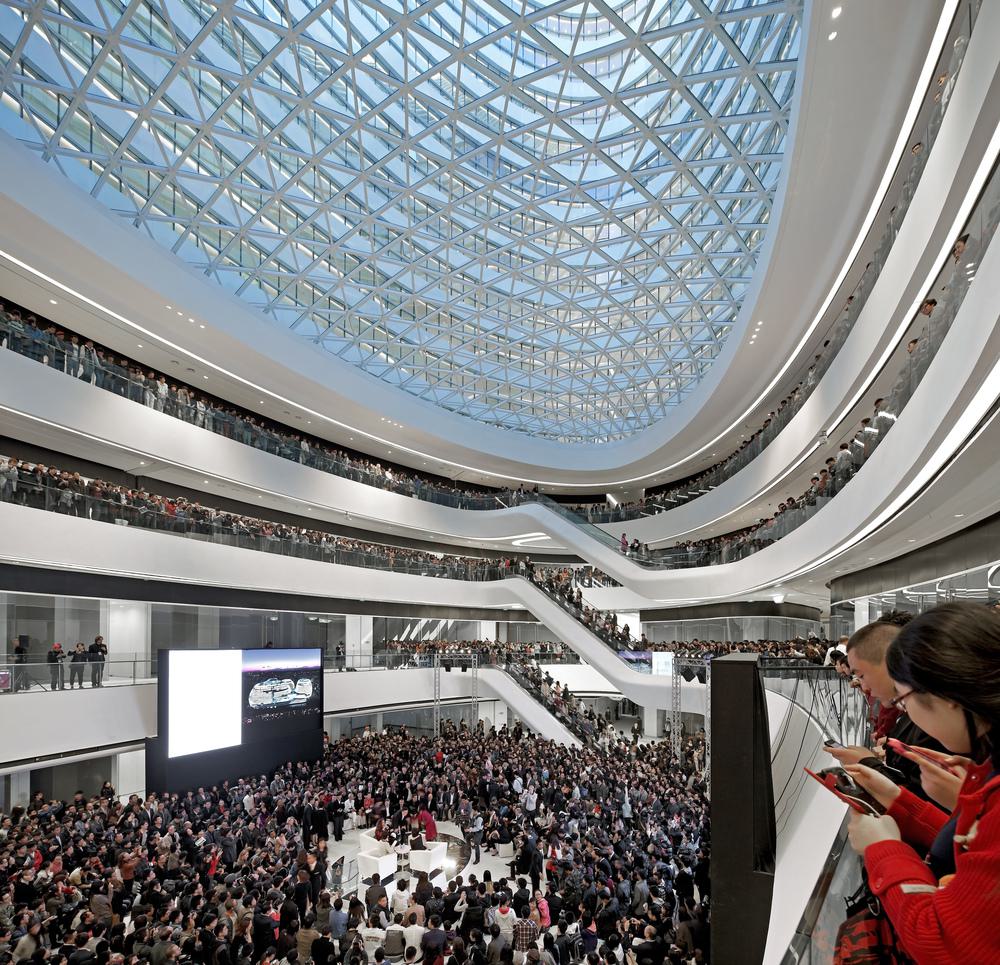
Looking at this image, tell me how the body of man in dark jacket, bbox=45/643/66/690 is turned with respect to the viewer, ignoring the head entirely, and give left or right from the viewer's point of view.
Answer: facing the viewer and to the right of the viewer

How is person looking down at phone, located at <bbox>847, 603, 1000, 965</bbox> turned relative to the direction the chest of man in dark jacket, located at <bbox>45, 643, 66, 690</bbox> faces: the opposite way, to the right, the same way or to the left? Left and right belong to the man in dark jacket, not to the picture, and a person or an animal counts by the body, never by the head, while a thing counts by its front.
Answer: the opposite way

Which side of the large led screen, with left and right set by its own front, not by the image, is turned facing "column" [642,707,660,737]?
left

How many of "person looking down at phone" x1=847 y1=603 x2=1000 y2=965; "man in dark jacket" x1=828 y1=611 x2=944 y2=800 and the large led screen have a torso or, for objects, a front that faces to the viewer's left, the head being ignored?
2

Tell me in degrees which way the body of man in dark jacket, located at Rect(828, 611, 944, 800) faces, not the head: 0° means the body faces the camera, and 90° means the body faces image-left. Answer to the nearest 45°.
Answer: approximately 90°

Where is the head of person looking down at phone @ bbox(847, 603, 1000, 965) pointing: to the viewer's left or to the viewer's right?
to the viewer's left

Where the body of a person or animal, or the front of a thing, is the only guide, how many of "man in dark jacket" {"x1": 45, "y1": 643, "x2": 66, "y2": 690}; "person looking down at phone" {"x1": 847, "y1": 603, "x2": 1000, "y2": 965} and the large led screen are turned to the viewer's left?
1

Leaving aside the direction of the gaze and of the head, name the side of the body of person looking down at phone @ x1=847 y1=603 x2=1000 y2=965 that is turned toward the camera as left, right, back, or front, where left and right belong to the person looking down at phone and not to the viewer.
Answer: left

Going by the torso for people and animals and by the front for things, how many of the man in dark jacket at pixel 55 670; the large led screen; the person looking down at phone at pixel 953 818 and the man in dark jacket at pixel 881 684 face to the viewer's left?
2

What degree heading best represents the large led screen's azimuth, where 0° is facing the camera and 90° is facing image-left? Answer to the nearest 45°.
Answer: approximately 315°
